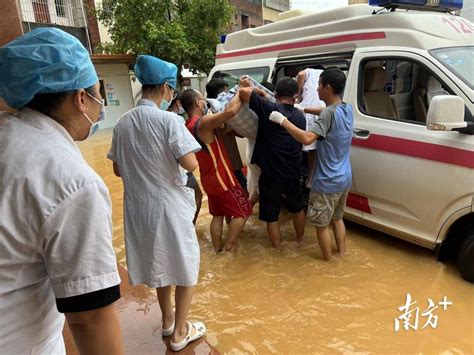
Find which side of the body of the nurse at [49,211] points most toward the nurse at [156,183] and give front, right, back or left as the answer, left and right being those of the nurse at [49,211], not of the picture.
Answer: front

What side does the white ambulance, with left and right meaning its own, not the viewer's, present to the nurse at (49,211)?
right

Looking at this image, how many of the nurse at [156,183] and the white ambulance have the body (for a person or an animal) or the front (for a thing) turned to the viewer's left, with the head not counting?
0

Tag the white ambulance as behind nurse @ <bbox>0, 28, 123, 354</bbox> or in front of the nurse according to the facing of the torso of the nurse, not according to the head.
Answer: in front

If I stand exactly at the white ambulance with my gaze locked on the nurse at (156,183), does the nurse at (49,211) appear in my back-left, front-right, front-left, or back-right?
front-left

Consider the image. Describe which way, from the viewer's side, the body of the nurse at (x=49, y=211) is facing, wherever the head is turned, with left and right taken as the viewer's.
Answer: facing away from the viewer and to the right of the viewer

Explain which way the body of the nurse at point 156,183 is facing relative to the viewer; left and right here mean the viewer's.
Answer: facing away from the viewer and to the right of the viewer

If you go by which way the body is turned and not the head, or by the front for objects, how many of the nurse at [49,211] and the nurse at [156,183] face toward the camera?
0

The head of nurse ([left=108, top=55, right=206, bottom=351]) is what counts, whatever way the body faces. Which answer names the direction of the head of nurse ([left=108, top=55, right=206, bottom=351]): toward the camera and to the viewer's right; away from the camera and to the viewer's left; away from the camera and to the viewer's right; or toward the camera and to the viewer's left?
away from the camera and to the viewer's right

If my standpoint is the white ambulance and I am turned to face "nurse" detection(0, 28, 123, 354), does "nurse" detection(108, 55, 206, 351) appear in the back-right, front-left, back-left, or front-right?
front-right

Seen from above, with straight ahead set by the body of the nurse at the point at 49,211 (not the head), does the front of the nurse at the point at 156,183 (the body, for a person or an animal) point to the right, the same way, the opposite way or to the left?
the same way

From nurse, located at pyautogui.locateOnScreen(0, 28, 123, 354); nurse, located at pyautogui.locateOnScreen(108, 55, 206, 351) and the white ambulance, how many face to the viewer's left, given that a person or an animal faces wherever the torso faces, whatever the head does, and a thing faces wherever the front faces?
0

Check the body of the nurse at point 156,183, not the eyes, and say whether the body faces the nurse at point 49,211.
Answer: no
